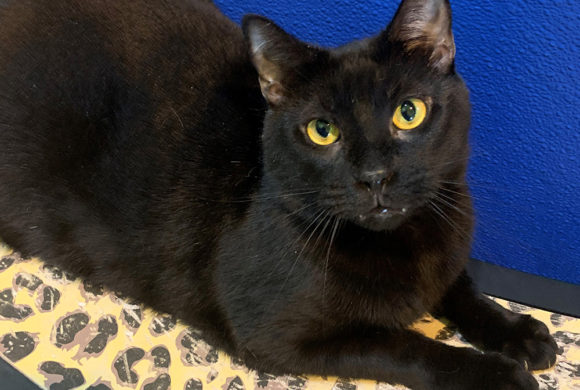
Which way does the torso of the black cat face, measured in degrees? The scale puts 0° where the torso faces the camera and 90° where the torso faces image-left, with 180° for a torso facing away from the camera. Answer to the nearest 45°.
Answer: approximately 315°
